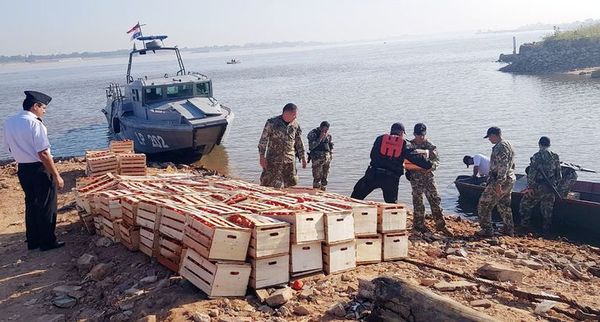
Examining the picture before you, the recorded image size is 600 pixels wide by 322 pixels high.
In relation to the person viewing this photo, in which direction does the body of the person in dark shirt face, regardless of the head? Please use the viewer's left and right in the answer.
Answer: facing away from the viewer and to the right of the viewer

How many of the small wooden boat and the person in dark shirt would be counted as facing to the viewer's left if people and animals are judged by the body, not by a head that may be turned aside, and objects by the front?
1

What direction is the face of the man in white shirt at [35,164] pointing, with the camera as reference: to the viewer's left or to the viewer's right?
to the viewer's right

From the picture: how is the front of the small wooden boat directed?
to the viewer's left

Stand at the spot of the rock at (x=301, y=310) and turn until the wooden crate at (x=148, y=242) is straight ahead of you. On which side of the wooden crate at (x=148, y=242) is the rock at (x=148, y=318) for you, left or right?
left

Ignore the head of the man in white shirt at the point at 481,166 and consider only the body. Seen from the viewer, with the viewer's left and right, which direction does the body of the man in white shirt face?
facing to the left of the viewer

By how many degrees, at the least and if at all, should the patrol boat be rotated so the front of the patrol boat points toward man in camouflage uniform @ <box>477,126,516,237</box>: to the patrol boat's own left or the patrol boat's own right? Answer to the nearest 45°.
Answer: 0° — it already faces them

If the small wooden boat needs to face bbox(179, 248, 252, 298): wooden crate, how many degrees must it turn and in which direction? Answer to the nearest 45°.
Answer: approximately 45° to its left

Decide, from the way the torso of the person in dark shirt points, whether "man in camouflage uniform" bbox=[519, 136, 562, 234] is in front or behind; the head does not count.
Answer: in front

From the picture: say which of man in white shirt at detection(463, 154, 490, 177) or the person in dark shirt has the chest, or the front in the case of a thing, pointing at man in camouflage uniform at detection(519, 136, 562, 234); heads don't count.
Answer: the person in dark shirt

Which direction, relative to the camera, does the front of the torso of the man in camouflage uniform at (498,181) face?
to the viewer's left
